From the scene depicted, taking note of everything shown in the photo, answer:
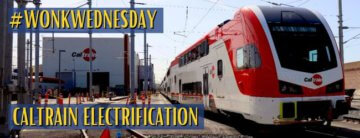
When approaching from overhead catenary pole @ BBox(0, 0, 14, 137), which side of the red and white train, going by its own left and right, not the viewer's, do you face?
right

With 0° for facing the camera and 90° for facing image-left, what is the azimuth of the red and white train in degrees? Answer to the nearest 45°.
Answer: approximately 315°

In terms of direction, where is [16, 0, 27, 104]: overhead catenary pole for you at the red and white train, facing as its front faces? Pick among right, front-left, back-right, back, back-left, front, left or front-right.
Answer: back-right
